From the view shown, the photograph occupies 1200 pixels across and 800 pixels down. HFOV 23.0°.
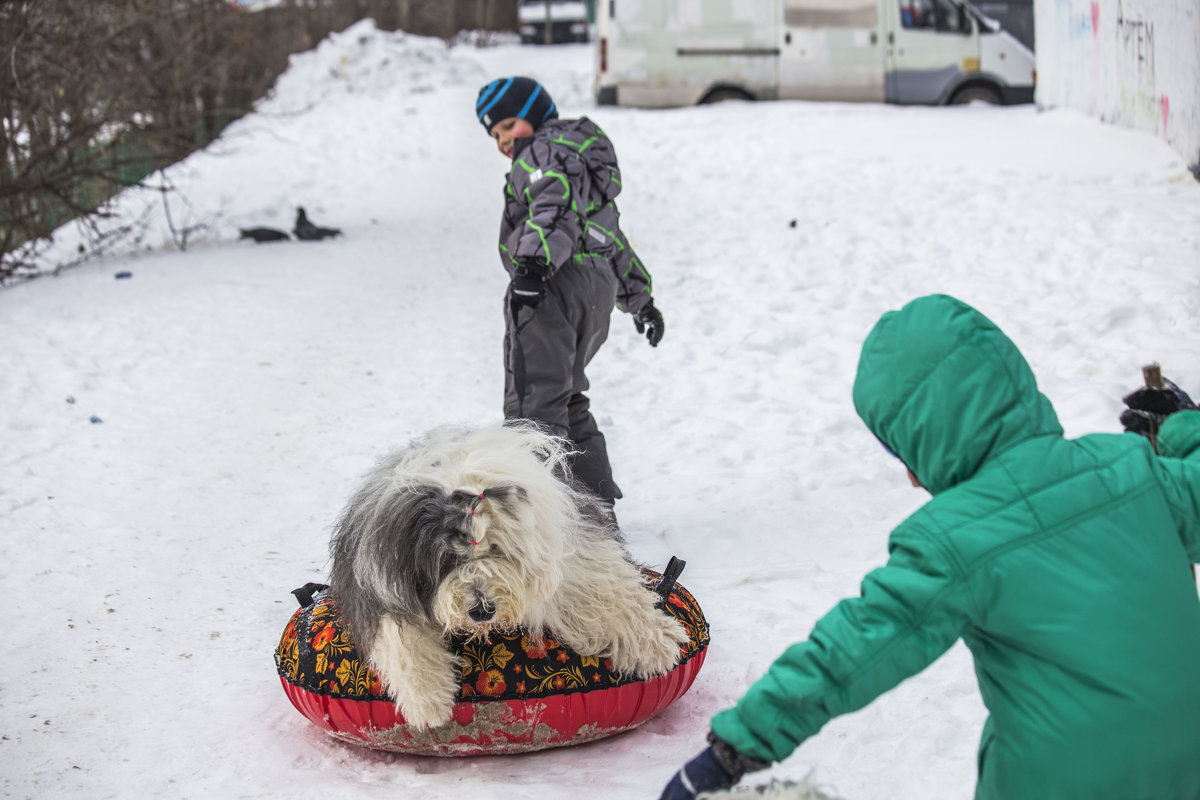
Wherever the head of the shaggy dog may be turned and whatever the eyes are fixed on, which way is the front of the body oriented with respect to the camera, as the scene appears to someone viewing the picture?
toward the camera

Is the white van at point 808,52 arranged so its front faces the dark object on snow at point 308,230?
no

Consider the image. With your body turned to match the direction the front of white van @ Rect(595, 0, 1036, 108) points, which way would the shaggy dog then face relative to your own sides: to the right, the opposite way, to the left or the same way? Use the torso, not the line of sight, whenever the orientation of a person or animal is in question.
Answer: to the right

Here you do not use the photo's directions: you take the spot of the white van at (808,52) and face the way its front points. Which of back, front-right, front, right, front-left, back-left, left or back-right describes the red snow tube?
right

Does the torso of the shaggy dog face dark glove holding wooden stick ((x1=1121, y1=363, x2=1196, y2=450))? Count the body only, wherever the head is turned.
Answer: no

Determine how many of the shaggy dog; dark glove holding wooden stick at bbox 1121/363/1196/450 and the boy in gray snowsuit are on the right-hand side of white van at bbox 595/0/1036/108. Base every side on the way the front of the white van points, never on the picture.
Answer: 3

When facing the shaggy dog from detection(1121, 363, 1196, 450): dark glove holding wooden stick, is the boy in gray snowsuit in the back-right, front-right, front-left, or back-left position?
front-right

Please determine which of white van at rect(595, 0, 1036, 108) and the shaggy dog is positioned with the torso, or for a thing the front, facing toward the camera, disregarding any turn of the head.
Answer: the shaggy dog

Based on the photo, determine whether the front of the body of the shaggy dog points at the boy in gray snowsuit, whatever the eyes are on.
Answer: no

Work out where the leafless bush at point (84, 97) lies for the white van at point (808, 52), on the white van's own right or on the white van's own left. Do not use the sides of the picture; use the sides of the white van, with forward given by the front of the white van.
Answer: on the white van's own right

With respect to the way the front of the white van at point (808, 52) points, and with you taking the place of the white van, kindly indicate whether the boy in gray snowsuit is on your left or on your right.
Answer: on your right

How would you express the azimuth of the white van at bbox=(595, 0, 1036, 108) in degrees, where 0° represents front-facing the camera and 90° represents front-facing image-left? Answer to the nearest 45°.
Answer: approximately 270°

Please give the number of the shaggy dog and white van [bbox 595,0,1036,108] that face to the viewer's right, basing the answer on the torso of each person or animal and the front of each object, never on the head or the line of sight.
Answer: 1

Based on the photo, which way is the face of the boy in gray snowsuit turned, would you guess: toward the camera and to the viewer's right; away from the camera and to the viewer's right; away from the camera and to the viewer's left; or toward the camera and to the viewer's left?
toward the camera and to the viewer's left
